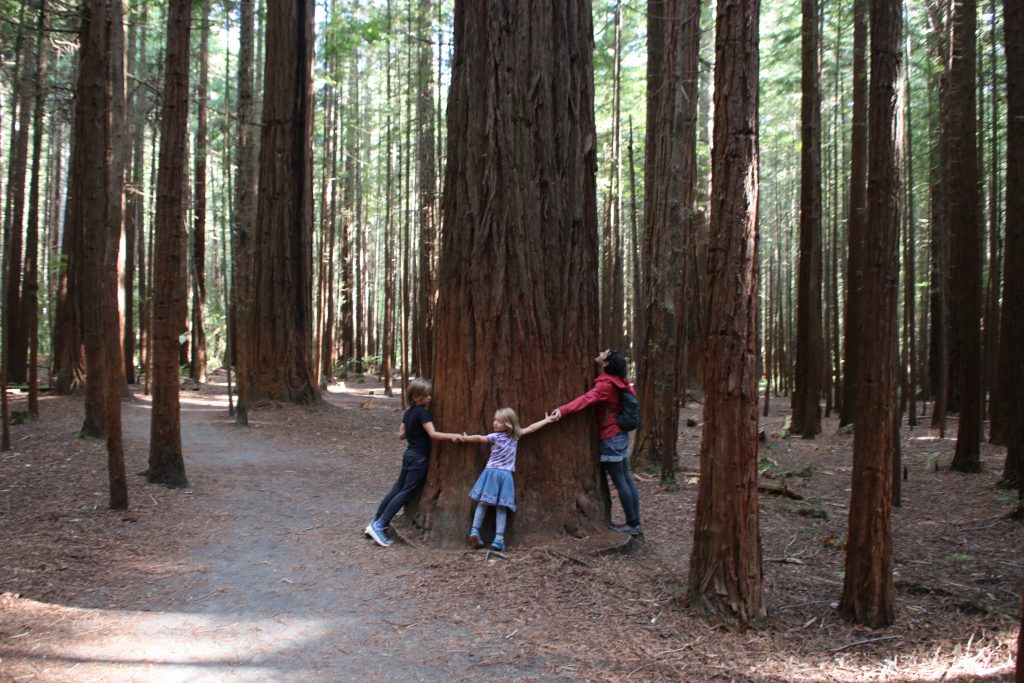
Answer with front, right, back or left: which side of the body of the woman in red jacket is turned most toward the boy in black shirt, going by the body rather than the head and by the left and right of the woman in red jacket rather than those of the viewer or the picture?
front

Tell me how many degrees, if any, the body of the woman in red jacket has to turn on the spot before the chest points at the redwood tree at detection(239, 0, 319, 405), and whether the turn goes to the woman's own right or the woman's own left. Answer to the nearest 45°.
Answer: approximately 45° to the woman's own right

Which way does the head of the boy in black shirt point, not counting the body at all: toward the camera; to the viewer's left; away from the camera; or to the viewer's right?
to the viewer's right

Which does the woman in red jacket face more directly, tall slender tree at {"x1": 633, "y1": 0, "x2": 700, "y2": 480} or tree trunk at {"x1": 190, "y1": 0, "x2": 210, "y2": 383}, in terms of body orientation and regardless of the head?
the tree trunk

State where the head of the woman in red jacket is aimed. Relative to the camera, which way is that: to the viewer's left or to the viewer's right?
to the viewer's left

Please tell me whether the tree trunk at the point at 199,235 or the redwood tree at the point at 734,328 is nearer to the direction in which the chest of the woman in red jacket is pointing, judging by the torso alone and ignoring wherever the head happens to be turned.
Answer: the tree trunk

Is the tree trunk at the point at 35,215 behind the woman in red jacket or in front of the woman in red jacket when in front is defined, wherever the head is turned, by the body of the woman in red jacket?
in front

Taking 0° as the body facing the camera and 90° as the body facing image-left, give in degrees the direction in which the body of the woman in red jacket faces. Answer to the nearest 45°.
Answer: approximately 90°

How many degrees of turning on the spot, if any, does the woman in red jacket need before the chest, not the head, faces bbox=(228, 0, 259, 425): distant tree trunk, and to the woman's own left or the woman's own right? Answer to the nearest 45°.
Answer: approximately 45° to the woman's own right
